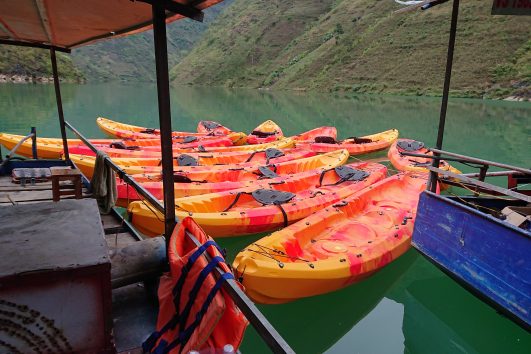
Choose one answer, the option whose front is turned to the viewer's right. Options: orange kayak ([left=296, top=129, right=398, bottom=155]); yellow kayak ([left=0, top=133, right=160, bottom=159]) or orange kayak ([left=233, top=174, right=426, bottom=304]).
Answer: orange kayak ([left=296, top=129, right=398, bottom=155])

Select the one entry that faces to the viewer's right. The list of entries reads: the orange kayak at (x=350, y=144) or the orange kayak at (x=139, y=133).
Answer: the orange kayak at (x=350, y=144)

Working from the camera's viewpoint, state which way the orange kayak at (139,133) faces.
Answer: facing to the left of the viewer

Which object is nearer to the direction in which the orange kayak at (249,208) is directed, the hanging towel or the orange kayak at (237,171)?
the hanging towel

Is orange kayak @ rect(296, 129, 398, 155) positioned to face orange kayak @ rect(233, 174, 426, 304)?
no

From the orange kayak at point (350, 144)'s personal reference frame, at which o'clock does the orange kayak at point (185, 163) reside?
the orange kayak at point (185, 163) is roughly at 6 o'clock from the orange kayak at point (350, 144).

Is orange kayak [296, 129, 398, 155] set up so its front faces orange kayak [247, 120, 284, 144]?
no

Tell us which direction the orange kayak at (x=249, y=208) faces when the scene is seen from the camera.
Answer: facing the viewer and to the left of the viewer

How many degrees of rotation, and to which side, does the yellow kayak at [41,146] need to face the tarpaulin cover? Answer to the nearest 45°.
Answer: approximately 90° to its left

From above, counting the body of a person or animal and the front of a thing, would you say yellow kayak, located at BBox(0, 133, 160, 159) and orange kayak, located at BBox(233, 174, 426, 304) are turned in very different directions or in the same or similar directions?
same or similar directions

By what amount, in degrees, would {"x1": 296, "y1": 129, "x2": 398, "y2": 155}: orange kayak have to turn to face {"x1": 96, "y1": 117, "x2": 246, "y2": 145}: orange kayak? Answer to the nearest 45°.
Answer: approximately 180°

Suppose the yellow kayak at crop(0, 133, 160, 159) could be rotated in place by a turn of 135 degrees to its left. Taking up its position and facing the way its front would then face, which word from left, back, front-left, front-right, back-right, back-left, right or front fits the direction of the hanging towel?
front-right

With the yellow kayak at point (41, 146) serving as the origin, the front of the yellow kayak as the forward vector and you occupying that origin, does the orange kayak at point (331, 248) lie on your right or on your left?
on your left
